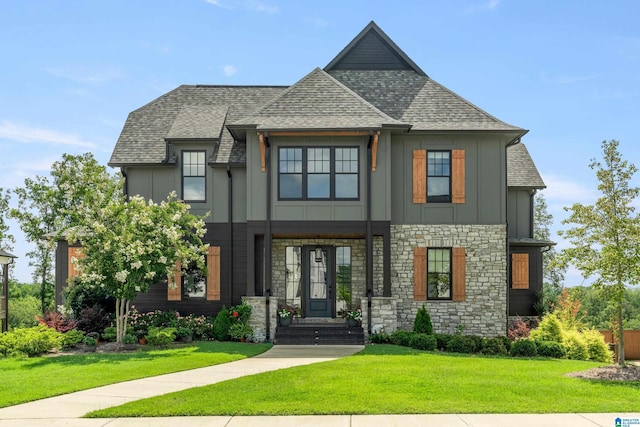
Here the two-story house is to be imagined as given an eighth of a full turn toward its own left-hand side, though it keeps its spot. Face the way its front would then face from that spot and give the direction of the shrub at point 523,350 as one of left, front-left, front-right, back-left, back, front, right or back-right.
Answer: front

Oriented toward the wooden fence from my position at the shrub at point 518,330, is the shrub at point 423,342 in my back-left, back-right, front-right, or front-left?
back-left

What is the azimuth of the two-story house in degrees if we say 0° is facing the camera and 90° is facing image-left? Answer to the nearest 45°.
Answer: approximately 0°

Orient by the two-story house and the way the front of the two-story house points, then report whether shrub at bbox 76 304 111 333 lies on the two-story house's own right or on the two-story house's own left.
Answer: on the two-story house's own right

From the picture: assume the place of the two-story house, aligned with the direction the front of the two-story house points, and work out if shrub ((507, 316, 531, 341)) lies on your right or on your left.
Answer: on your left

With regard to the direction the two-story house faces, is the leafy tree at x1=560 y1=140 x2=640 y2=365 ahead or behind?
ahead

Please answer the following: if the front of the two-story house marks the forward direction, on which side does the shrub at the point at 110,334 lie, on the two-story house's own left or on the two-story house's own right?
on the two-story house's own right

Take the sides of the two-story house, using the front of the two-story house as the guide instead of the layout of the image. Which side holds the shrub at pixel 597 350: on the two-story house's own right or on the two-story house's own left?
on the two-story house's own left

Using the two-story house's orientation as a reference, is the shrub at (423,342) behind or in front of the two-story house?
in front
